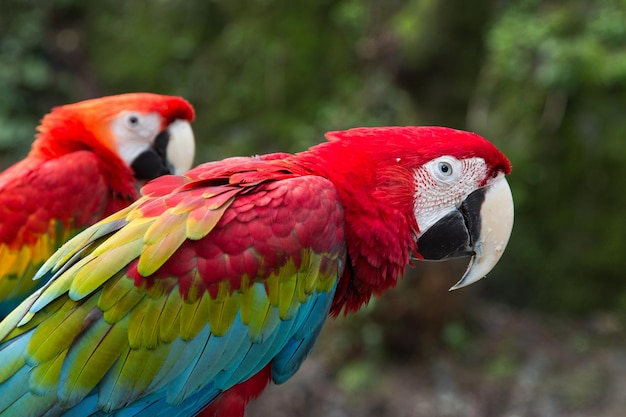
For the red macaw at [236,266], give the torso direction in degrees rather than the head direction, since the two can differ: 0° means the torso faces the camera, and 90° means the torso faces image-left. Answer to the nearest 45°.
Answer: approximately 270°

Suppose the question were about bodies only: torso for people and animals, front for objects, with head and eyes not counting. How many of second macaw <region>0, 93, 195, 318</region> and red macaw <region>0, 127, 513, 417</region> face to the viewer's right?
2

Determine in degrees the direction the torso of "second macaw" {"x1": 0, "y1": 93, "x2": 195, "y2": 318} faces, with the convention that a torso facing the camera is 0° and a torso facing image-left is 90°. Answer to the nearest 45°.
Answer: approximately 270°
